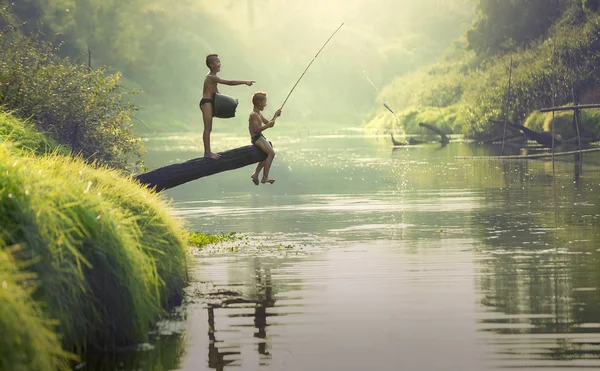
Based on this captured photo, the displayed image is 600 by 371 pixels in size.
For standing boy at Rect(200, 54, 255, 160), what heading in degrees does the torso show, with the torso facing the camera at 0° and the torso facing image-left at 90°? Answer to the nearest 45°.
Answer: approximately 270°

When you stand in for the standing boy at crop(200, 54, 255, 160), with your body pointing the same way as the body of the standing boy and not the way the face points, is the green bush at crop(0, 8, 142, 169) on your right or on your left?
on your left

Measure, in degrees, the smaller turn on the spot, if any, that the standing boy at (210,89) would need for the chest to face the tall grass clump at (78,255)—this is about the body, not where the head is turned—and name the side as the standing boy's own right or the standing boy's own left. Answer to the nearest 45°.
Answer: approximately 90° to the standing boy's own right

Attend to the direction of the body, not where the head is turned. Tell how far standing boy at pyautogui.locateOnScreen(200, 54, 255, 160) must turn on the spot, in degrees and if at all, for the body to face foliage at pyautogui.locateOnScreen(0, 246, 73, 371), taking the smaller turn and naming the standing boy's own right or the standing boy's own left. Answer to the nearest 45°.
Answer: approximately 90° to the standing boy's own right
